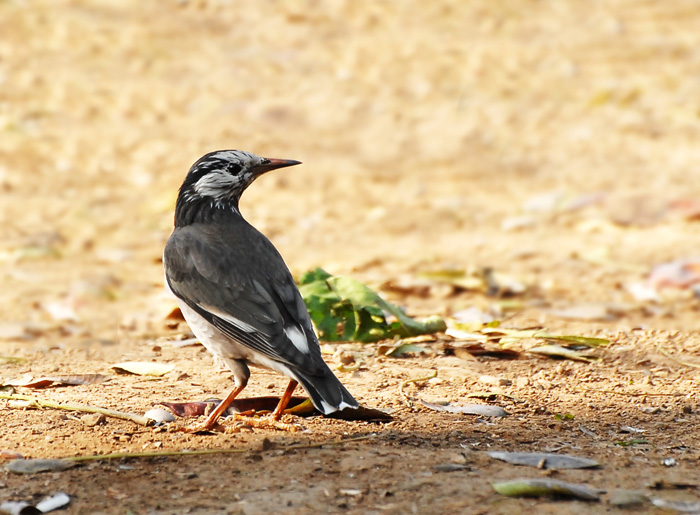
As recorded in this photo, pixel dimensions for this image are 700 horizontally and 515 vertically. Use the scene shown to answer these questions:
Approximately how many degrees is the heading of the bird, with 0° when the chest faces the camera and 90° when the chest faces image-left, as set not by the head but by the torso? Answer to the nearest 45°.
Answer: approximately 135°

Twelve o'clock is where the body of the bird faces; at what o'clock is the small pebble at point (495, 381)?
The small pebble is roughly at 4 o'clock from the bird.

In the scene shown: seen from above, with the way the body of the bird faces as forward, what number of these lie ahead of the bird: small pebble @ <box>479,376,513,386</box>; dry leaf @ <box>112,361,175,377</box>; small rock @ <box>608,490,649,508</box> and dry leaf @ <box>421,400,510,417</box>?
1

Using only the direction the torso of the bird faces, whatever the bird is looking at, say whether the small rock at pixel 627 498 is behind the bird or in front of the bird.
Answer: behind

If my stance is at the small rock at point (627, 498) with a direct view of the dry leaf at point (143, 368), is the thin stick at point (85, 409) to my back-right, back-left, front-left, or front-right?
front-left

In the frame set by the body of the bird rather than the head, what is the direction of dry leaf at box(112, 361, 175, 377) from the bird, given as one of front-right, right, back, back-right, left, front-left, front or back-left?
front

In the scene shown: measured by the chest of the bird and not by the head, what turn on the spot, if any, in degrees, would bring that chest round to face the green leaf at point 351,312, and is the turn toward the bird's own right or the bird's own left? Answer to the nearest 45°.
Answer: approximately 90° to the bird's own right

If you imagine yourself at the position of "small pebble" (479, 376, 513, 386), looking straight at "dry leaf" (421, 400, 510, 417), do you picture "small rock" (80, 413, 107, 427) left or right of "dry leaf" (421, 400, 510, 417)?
right

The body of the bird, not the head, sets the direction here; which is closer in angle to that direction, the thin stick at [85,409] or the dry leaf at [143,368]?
the dry leaf

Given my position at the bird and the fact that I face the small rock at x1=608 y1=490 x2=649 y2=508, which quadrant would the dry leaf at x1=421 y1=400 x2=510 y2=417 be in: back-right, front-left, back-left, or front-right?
front-left

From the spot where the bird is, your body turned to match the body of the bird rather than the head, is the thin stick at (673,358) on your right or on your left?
on your right

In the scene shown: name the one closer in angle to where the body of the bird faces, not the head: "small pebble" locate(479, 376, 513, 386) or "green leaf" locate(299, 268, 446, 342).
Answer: the green leaf

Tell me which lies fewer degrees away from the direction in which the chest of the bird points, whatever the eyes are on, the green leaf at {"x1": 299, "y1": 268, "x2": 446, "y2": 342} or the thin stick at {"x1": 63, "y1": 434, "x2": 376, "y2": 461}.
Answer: the green leaf
